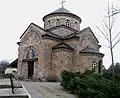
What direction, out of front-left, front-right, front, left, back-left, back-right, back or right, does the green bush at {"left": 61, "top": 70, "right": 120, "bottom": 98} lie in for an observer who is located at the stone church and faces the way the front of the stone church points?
front-left

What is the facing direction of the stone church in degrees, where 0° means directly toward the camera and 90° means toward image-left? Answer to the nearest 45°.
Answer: approximately 45°
